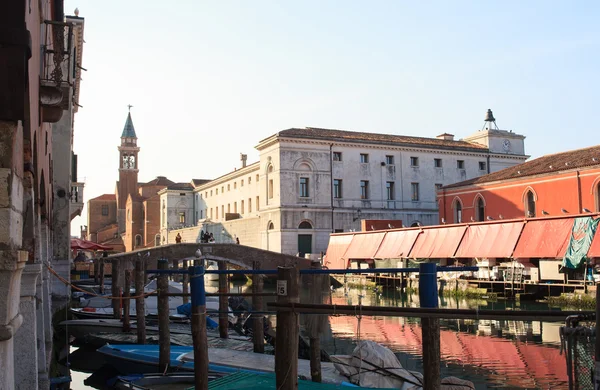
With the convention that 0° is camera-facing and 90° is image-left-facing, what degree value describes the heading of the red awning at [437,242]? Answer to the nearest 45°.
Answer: approximately 45°

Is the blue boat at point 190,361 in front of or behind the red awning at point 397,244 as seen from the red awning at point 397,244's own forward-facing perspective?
in front

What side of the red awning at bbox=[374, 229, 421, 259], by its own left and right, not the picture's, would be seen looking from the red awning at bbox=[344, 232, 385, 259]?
right

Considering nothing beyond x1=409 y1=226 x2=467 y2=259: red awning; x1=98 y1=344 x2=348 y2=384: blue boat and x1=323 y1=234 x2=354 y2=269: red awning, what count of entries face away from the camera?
0

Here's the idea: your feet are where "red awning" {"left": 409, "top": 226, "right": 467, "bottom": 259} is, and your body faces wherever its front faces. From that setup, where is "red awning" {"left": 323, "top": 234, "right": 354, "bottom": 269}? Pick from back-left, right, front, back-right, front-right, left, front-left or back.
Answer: right

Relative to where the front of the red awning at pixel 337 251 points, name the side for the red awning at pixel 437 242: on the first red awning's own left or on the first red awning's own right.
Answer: on the first red awning's own left

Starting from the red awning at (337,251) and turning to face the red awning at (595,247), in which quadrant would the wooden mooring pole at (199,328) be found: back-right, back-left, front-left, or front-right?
front-right

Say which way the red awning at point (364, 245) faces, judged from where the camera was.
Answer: facing the viewer and to the left of the viewer

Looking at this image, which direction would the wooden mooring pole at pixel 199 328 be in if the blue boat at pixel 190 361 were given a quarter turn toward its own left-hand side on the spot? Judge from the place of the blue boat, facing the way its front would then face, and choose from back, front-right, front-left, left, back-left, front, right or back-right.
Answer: front

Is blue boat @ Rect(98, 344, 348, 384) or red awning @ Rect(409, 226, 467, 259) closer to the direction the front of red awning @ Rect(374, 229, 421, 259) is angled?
the blue boat

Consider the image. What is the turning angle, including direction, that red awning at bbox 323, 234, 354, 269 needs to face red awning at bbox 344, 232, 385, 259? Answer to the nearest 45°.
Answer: approximately 90° to its left

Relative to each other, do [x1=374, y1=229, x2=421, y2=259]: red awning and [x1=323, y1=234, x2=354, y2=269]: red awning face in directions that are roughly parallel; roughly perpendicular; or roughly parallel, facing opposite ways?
roughly parallel
